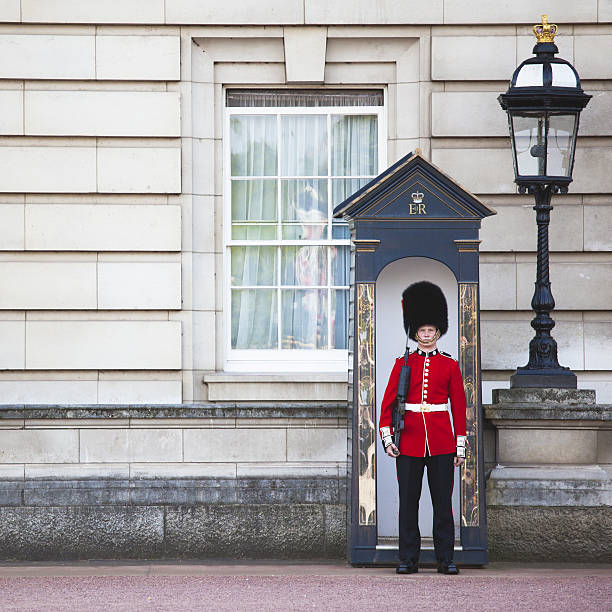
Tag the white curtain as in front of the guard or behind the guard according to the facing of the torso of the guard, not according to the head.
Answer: behind

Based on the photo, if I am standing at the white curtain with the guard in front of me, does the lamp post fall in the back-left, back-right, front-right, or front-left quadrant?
front-left

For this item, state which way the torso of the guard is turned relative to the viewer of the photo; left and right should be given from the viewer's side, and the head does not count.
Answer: facing the viewer

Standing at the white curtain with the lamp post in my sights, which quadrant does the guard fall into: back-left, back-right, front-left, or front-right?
front-right
